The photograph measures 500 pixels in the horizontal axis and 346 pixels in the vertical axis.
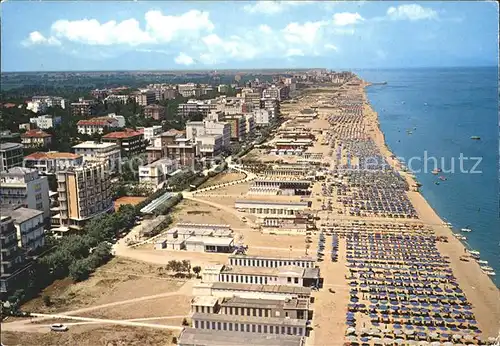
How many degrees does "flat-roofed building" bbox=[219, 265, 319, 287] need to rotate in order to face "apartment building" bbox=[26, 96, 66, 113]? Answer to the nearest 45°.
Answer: approximately 135° to its right

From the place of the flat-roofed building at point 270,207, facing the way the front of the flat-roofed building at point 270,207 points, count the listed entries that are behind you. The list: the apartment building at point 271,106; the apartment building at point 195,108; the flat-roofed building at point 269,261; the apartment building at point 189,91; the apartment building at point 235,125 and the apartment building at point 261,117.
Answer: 5

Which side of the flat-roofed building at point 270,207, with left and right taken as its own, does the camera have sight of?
front

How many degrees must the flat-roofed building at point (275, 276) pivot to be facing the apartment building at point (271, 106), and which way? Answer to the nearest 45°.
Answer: approximately 180°

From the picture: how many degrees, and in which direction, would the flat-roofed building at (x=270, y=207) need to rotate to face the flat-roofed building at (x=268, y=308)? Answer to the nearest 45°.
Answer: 0° — it already faces it

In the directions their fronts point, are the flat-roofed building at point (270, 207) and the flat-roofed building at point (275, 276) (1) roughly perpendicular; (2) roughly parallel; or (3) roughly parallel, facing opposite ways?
roughly parallel

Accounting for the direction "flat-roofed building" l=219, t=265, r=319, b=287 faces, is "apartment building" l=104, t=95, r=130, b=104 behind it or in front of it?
behind

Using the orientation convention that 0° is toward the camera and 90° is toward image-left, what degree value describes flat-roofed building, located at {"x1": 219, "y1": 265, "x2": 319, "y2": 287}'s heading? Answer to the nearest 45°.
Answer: approximately 0°

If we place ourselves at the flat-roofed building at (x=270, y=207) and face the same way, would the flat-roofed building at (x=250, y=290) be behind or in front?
in front

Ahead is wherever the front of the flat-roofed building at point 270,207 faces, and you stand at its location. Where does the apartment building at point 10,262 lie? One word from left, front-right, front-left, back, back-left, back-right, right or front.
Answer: front-right

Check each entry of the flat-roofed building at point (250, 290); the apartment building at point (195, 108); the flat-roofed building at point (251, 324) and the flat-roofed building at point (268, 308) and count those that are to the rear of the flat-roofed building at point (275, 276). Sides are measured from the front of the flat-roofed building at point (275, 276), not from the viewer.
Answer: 1
